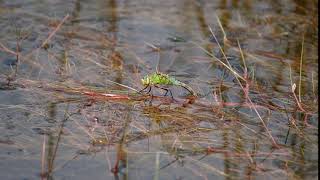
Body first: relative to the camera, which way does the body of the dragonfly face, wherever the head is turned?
to the viewer's left
